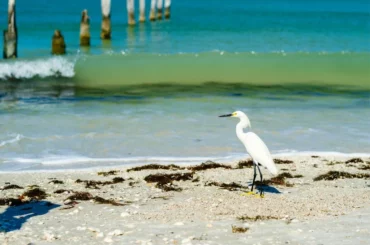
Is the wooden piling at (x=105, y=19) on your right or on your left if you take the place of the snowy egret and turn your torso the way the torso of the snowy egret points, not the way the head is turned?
on your right

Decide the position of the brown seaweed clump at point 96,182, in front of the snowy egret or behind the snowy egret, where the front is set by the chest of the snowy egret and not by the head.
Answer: in front

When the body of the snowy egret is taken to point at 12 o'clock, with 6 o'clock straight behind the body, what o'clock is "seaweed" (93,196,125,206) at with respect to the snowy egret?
The seaweed is roughly at 11 o'clock from the snowy egret.

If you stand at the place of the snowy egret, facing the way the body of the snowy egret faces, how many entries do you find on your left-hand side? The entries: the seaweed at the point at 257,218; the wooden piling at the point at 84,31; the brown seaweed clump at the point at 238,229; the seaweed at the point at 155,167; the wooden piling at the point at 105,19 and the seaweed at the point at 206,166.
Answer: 2

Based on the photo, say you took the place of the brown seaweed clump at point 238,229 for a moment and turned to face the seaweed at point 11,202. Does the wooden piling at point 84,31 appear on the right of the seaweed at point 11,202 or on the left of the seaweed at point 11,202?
right

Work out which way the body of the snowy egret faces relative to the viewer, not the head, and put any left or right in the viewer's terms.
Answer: facing to the left of the viewer

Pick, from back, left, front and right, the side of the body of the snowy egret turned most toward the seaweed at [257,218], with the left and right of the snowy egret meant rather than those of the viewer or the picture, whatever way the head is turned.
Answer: left

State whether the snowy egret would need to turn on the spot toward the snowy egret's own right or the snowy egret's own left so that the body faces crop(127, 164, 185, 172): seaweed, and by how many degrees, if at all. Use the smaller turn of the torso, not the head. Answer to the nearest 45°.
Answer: approximately 45° to the snowy egret's own right

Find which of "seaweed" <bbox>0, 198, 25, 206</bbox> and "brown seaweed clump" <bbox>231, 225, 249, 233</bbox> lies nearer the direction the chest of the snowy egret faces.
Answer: the seaweed

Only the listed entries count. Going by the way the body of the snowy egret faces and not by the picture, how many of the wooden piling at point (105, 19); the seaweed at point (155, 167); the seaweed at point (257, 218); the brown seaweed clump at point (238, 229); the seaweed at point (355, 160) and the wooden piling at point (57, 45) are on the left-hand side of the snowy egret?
2

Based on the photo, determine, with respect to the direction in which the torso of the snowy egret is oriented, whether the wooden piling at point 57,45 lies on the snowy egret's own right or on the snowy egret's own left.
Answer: on the snowy egret's own right

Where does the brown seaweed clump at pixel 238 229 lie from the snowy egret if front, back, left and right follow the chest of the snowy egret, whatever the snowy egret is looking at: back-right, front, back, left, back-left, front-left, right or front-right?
left

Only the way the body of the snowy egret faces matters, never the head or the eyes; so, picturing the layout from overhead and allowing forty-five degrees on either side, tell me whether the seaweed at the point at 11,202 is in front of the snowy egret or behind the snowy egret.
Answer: in front

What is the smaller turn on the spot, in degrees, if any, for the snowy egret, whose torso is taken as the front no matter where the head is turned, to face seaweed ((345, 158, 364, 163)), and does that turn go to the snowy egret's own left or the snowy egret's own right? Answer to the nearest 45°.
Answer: approximately 135° to the snowy egret's own right
